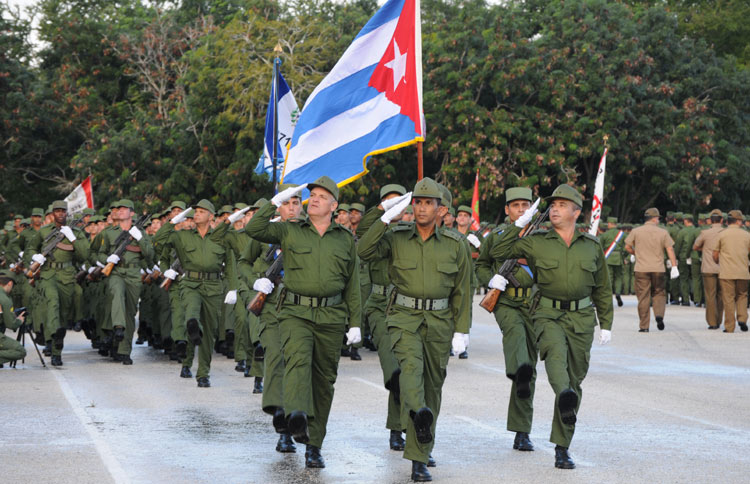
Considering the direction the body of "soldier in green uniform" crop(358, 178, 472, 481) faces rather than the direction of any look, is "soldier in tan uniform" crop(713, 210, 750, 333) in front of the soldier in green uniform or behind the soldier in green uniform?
behind

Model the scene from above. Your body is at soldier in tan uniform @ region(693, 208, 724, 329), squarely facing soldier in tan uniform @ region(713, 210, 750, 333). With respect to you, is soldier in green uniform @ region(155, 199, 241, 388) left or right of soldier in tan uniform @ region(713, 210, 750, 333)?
right

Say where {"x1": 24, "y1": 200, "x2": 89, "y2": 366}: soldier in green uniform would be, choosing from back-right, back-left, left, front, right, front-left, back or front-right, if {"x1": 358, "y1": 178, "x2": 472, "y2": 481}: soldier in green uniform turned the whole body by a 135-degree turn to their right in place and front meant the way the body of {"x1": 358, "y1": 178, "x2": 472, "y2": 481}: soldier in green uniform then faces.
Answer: front

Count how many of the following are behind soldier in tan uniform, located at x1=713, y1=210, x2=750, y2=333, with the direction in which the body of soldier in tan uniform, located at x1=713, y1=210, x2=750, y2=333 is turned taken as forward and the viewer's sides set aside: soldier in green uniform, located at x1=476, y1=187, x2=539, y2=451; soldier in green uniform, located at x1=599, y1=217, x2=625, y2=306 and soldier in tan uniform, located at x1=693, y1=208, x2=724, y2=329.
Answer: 1

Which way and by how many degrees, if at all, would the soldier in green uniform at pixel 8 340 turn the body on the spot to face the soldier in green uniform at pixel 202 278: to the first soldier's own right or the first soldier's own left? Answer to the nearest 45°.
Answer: approximately 45° to the first soldier's own right

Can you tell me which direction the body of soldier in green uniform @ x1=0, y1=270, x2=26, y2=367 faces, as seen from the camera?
to the viewer's right

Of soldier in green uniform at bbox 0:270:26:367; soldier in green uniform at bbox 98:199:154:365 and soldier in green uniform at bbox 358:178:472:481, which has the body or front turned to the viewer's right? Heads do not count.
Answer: soldier in green uniform at bbox 0:270:26:367
